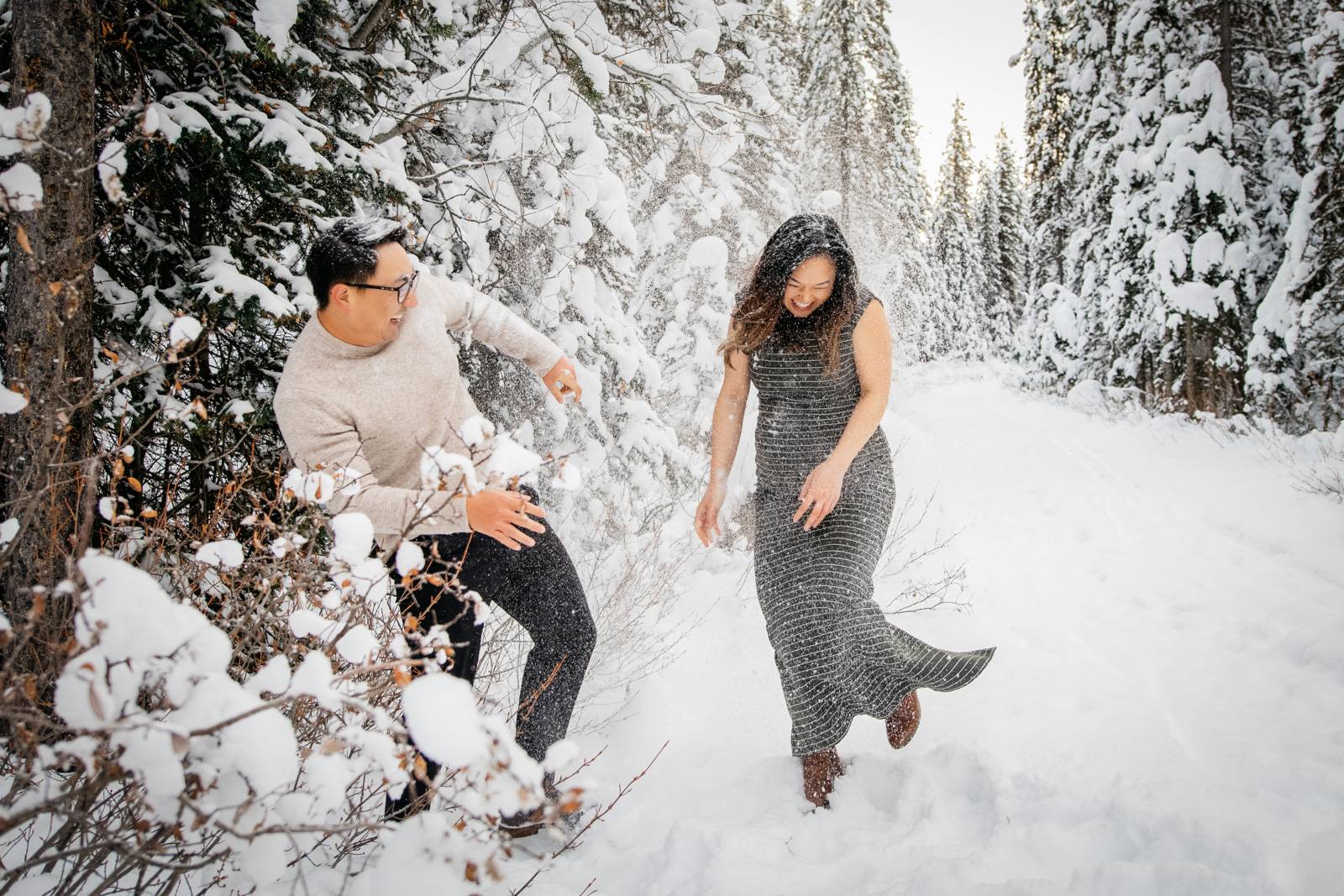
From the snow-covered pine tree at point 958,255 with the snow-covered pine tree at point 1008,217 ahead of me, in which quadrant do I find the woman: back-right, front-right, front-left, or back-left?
back-right

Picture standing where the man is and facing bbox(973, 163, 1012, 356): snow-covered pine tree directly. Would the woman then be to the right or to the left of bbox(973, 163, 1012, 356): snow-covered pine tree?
right

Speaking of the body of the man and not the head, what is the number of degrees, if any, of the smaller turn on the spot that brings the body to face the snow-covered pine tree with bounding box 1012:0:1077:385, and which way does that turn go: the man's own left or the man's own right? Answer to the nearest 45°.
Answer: approximately 90° to the man's own left

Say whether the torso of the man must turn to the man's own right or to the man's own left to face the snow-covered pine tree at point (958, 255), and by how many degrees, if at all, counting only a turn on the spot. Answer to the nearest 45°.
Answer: approximately 90° to the man's own left

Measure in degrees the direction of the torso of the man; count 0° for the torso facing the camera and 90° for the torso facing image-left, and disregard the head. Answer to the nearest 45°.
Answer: approximately 315°

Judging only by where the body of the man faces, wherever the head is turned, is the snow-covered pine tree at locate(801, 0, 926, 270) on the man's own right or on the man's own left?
on the man's own left

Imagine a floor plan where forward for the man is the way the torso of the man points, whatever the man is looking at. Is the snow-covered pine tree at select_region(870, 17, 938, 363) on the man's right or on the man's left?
on the man's left

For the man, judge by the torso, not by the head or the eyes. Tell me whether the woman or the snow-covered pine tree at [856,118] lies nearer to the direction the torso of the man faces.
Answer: the woman

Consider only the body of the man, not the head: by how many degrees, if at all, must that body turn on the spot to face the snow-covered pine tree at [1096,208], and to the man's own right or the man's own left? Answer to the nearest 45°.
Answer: approximately 90° to the man's own left

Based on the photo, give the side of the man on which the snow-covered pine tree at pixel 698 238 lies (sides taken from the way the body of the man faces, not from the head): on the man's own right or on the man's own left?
on the man's own left

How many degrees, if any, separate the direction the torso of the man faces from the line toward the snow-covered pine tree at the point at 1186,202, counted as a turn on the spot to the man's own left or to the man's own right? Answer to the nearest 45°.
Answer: approximately 90° to the man's own left

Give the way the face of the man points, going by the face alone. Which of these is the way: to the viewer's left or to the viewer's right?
to the viewer's right
